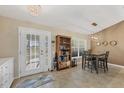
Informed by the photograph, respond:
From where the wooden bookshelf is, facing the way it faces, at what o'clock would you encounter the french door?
The french door is roughly at 3 o'clock from the wooden bookshelf.

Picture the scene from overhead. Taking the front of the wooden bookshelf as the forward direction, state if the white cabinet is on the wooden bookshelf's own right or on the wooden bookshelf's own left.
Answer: on the wooden bookshelf's own right

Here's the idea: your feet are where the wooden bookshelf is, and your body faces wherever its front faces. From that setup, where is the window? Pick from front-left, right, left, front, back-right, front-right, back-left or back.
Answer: left

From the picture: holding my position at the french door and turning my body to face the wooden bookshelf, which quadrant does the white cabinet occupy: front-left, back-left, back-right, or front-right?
back-right

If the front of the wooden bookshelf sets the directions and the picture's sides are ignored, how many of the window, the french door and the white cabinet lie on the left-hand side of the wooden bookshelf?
1

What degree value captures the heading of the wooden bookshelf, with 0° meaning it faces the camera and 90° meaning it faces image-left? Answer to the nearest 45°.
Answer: approximately 315°
